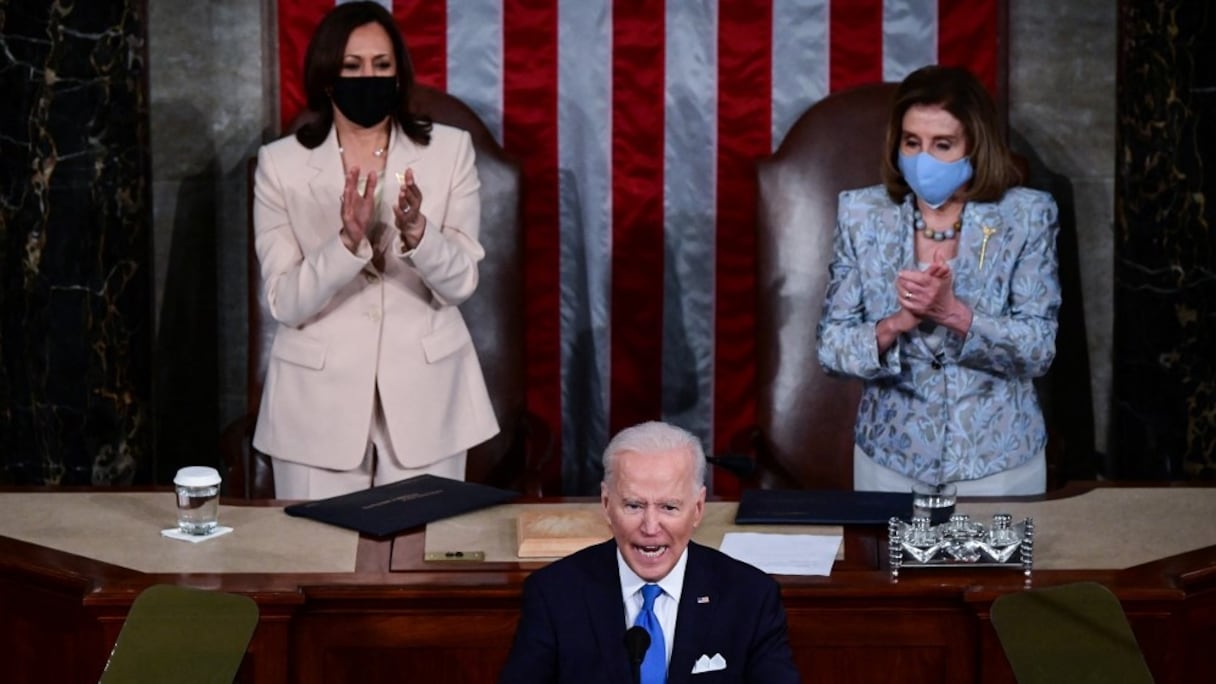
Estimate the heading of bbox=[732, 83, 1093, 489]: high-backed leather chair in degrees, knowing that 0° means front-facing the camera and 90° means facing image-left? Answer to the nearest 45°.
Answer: approximately 0°

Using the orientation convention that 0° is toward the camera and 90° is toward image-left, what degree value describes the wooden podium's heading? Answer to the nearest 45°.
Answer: approximately 0°

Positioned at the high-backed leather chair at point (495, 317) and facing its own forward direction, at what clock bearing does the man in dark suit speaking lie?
The man in dark suit speaking is roughly at 12 o'clock from the high-backed leather chair.

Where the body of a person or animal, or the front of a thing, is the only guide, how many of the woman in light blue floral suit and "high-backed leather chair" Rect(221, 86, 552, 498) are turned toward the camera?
2

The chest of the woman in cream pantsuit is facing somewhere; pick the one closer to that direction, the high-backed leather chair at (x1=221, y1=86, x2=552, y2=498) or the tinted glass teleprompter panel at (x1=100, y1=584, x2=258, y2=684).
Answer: the tinted glass teleprompter panel
